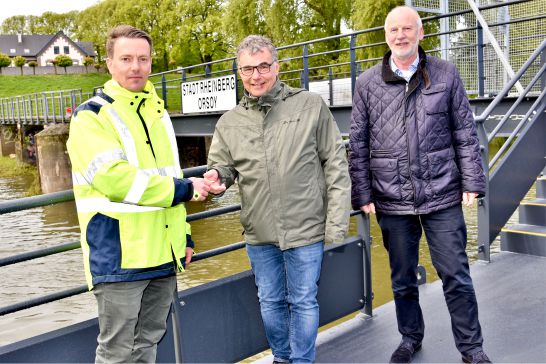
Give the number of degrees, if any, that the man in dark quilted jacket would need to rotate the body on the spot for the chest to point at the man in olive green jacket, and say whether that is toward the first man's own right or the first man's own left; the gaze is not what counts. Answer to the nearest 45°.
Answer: approximately 45° to the first man's own right

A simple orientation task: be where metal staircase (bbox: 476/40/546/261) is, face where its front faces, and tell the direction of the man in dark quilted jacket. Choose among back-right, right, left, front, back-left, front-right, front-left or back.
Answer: front-left

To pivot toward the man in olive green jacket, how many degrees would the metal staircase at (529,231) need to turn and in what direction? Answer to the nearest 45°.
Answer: approximately 45° to its left

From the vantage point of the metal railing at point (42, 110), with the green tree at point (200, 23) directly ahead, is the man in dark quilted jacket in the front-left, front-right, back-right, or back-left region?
back-right

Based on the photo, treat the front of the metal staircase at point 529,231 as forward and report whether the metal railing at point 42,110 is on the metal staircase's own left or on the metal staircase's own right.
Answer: on the metal staircase's own right

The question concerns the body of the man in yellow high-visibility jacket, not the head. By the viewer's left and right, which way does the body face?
facing the viewer and to the right of the viewer

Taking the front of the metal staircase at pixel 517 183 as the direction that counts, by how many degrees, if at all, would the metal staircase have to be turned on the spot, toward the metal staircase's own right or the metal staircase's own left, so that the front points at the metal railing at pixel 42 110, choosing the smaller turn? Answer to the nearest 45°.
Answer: approximately 90° to the metal staircase's own right

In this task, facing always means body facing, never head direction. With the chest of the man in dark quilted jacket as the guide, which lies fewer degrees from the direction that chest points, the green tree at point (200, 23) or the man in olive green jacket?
the man in olive green jacket

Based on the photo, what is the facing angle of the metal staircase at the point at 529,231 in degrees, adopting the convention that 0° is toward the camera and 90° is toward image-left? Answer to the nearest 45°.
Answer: approximately 45°

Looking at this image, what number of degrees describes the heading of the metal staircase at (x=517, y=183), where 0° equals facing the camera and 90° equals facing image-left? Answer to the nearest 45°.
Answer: approximately 45°
